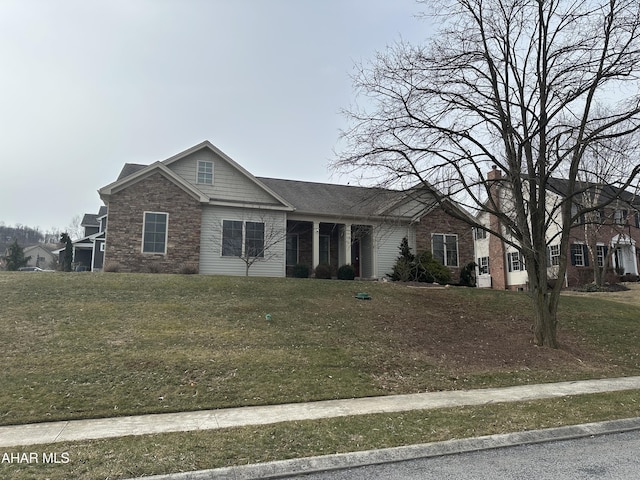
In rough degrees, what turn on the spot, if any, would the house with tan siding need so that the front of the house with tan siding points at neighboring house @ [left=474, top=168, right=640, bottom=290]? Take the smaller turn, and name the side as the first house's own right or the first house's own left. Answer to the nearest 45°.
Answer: approximately 90° to the first house's own left

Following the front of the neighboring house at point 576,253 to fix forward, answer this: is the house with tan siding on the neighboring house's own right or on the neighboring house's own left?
on the neighboring house's own right

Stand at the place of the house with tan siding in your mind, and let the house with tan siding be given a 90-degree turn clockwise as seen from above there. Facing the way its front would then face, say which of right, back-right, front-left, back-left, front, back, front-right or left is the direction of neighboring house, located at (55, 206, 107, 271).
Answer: front-right

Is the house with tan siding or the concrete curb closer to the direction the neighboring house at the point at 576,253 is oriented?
the concrete curb

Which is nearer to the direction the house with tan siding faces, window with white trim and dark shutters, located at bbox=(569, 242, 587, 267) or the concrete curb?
the concrete curb

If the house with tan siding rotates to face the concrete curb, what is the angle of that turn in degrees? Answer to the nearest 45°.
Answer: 0° — it already faces it

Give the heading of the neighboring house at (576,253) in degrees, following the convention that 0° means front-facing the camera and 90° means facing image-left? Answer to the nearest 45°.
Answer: approximately 315°

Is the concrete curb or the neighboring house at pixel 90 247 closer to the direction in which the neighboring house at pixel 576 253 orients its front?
the concrete curb

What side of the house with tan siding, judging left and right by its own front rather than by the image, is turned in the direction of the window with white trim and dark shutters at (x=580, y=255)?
left

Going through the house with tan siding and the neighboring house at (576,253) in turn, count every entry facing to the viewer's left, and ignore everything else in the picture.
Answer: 0

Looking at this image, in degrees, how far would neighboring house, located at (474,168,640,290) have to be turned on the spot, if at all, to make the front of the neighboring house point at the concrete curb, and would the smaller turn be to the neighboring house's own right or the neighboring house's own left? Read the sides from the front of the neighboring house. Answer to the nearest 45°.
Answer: approximately 45° to the neighboring house's own right
